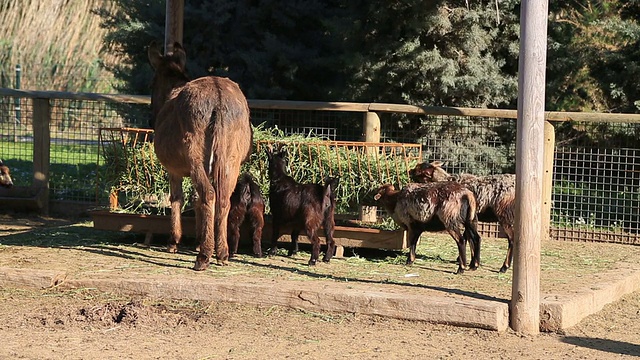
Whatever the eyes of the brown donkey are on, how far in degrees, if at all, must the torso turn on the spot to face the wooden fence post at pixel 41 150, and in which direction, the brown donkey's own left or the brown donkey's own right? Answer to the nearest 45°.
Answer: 0° — it already faces it

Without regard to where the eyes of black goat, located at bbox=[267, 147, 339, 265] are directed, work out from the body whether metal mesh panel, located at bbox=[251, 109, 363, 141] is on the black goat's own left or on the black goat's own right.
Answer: on the black goat's own right

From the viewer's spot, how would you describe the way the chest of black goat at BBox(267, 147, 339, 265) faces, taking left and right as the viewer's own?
facing away from the viewer and to the left of the viewer

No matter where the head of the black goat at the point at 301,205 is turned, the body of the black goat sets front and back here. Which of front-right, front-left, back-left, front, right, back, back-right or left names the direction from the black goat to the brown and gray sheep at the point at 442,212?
back-right

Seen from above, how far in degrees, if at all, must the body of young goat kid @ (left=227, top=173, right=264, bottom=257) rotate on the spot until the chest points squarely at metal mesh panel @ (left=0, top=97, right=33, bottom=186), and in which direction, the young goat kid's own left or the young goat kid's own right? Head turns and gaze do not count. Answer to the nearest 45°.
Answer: approximately 45° to the young goat kid's own left

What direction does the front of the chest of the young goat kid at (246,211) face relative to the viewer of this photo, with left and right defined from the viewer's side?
facing away from the viewer

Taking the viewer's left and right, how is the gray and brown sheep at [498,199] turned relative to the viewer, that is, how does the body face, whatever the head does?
facing to the left of the viewer

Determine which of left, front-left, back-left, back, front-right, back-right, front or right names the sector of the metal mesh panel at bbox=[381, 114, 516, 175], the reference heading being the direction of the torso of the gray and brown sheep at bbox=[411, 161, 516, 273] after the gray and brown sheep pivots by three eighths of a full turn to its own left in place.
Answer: back-left

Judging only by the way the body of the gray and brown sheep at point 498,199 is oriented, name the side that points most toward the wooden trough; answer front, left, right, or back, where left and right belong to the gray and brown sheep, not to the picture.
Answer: front

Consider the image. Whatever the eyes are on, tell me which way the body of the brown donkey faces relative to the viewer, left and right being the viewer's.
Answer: facing away from the viewer and to the left of the viewer

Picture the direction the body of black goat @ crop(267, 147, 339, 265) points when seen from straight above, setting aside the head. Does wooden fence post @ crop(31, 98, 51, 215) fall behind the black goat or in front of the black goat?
in front

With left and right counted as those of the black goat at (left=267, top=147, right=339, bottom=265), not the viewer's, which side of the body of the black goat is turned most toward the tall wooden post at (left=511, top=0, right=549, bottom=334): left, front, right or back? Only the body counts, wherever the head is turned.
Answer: back

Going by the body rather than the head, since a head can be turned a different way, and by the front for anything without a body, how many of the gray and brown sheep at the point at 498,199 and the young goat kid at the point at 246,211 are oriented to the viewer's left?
1
